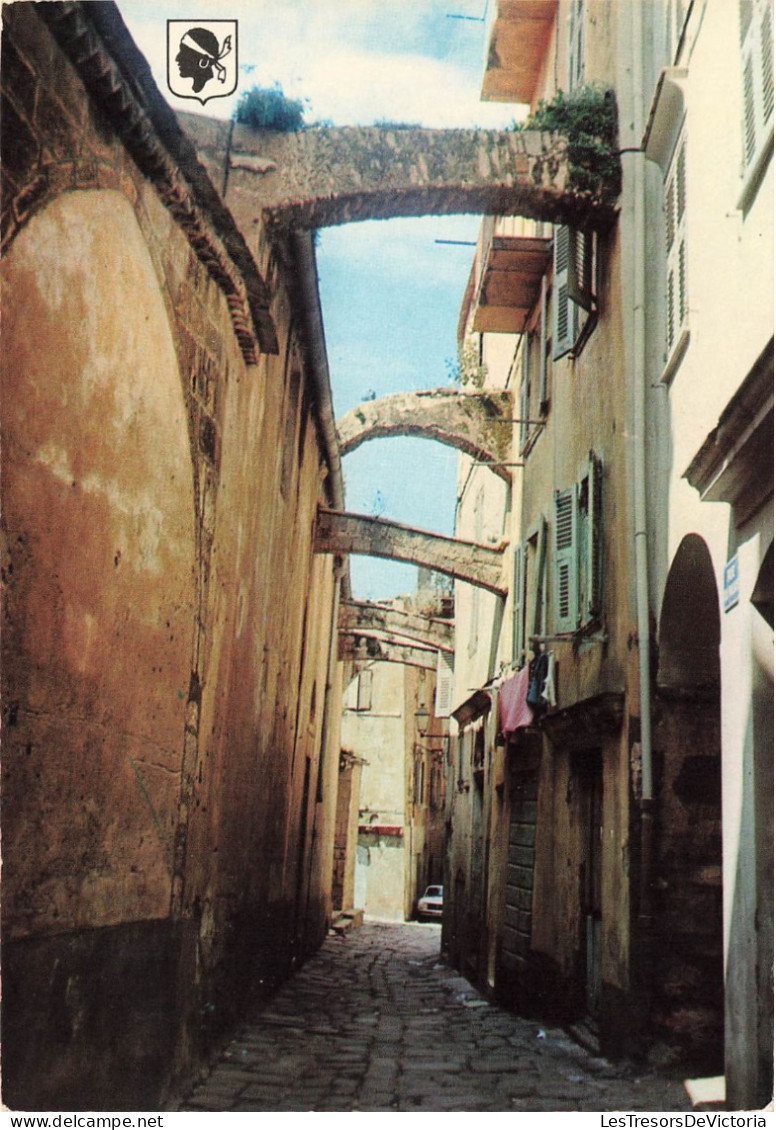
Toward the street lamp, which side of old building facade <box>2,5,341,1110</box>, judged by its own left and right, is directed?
left

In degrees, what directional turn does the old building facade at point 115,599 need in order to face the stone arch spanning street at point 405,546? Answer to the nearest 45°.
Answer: approximately 90° to its left

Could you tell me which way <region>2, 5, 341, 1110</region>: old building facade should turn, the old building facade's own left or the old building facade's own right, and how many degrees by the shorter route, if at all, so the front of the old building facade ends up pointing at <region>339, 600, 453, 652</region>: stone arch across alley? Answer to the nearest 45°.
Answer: approximately 90° to the old building facade's own left

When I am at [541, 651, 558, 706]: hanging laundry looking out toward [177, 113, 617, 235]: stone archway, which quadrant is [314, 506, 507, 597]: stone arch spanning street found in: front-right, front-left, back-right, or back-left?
back-right

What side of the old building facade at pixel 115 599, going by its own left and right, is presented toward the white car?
left

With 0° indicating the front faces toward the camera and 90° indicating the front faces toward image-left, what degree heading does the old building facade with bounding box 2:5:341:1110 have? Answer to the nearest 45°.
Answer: approximately 270°

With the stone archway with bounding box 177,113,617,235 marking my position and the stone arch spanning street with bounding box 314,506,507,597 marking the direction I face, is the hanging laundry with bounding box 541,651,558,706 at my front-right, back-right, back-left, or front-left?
front-right

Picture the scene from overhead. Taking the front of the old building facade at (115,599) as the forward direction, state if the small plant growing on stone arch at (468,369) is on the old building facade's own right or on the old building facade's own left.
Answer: on the old building facade's own left

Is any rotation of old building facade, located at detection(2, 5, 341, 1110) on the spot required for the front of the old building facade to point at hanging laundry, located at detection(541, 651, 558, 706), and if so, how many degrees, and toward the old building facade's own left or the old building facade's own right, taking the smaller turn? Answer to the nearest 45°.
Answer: approximately 45° to the old building facade's own left
